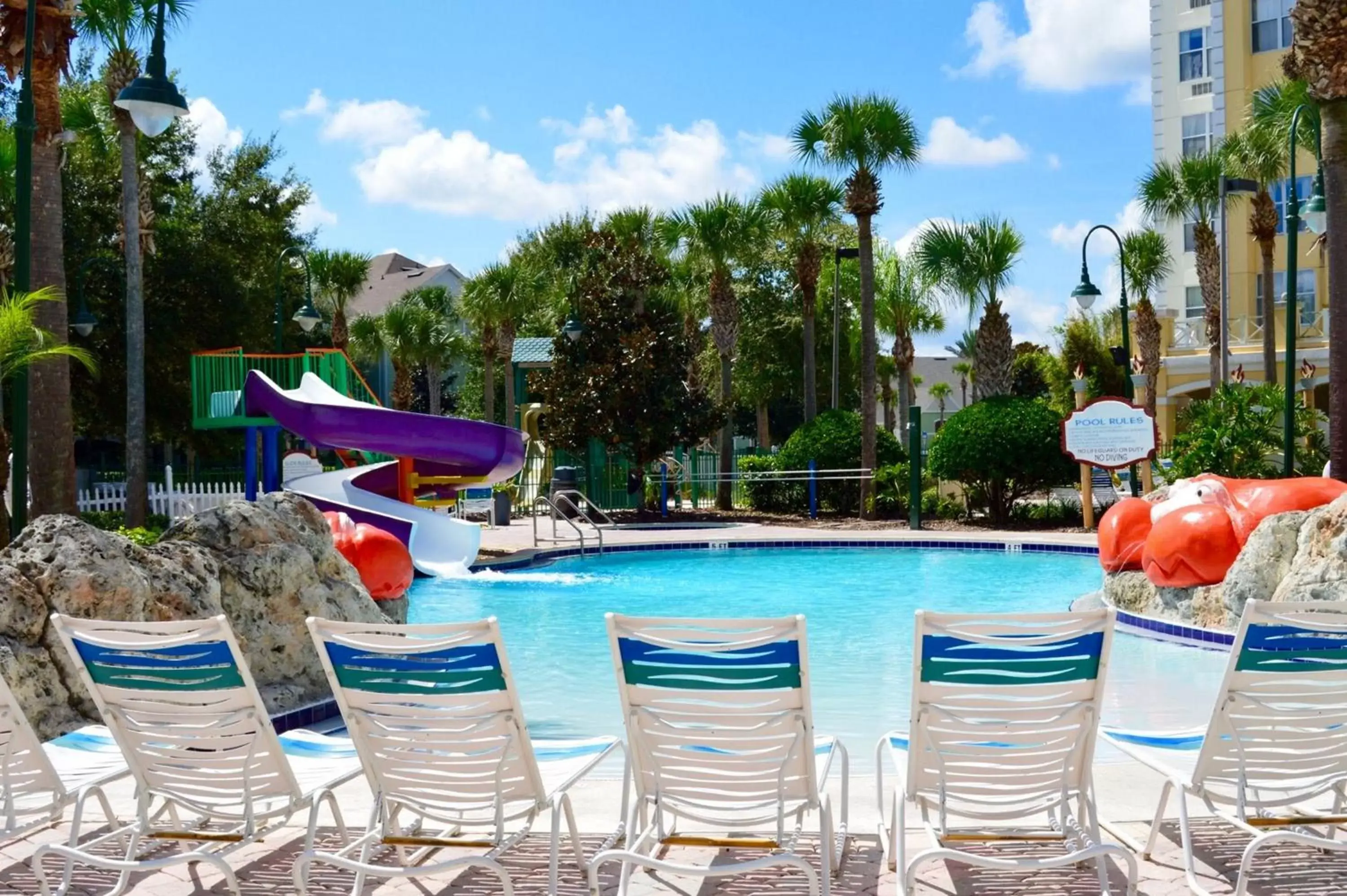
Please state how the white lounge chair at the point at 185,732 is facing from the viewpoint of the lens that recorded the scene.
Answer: facing away from the viewer and to the right of the viewer

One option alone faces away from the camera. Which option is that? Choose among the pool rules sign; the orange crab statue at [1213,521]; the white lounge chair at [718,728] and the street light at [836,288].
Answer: the white lounge chair

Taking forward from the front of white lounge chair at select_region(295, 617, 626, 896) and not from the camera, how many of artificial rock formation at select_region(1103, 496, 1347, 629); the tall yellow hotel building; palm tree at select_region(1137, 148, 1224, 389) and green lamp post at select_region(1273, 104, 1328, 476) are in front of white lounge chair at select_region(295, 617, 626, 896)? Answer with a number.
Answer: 4

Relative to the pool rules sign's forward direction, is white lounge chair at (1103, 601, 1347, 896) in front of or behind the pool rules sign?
in front

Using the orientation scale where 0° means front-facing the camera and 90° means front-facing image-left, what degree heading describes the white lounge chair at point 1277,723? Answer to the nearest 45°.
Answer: approximately 135°

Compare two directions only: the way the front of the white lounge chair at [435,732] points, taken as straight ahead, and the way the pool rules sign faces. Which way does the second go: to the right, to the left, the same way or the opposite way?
the opposite way

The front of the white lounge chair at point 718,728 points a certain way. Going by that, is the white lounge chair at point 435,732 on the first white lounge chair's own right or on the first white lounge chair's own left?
on the first white lounge chair's own left

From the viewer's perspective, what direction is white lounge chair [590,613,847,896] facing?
away from the camera

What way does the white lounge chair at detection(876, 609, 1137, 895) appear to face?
away from the camera

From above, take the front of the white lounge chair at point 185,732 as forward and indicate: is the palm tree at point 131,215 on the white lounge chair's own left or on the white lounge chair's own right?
on the white lounge chair's own left

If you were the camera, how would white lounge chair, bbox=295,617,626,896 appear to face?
facing away from the viewer and to the right of the viewer
